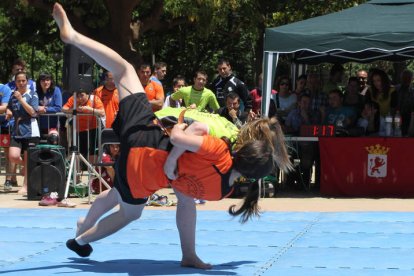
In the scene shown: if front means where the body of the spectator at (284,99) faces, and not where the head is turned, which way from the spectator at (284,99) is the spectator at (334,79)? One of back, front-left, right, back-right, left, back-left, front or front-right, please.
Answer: back-left

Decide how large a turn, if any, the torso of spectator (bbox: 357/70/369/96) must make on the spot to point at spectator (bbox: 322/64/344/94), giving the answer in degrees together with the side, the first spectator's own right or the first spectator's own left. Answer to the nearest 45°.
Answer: approximately 90° to the first spectator's own right

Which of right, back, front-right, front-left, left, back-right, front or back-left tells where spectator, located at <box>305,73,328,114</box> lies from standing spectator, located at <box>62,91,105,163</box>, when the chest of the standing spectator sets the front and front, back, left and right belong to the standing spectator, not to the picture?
left

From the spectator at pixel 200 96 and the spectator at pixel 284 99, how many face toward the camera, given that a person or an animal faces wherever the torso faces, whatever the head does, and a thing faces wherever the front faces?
2

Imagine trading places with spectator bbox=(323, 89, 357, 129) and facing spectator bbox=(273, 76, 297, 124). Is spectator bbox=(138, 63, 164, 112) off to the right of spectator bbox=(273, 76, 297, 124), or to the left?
left

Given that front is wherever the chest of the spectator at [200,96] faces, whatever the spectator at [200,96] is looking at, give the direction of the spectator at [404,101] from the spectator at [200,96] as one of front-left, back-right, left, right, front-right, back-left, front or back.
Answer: left
